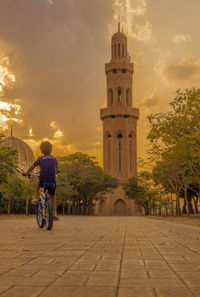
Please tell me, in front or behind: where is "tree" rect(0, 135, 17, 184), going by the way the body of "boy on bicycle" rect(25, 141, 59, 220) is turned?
in front

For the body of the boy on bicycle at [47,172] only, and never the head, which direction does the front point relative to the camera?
away from the camera
